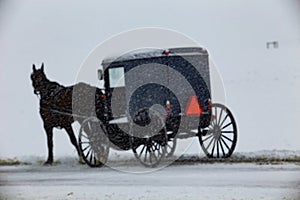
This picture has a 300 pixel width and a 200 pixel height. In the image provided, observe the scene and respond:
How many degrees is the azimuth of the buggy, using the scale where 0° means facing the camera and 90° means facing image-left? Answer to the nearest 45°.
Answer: approximately 135°
